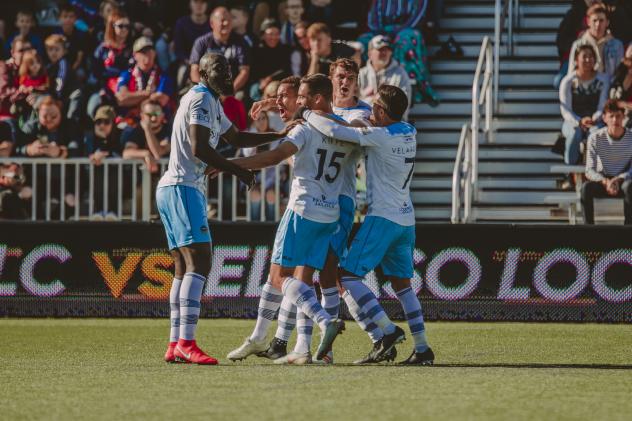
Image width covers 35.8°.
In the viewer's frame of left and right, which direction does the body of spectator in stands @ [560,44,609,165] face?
facing the viewer

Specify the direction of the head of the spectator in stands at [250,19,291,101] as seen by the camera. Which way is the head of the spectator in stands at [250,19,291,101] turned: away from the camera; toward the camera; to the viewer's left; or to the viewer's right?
toward the camera

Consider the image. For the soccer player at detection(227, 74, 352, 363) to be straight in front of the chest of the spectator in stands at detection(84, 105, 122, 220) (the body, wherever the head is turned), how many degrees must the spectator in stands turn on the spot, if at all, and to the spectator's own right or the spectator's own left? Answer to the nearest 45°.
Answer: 0° — they already face them

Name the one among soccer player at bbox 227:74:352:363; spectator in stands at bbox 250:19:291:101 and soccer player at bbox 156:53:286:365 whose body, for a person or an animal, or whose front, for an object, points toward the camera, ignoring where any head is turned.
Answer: the spectator in stands

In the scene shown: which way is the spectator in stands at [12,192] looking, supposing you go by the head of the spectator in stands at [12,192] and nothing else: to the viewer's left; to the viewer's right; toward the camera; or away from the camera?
toward the camera

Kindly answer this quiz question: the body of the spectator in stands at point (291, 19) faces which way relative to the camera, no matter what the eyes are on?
toward the camera

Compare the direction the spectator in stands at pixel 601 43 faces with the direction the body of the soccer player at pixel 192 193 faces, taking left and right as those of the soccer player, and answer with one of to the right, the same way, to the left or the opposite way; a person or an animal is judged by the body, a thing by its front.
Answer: to the right

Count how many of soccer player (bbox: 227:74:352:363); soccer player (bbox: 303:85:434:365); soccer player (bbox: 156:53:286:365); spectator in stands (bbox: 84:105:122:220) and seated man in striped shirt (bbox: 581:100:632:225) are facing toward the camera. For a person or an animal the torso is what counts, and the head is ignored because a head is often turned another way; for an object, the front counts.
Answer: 2

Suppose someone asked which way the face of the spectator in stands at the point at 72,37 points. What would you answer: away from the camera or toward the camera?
toward the camera

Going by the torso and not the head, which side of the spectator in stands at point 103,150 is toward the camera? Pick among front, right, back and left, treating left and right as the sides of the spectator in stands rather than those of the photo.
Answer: front

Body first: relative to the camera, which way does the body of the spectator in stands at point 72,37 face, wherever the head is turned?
toward the camera

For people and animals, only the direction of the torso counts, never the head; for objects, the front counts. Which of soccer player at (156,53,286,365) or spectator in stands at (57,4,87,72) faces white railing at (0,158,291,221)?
the spectator in stands

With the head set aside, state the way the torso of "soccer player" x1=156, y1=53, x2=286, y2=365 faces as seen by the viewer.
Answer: to the viewer's right

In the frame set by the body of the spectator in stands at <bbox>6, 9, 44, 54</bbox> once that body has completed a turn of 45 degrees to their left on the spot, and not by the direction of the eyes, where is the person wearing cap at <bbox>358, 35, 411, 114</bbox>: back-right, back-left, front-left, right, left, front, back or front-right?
front

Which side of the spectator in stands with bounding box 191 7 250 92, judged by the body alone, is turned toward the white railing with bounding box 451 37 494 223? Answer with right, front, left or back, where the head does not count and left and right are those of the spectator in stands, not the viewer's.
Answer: left

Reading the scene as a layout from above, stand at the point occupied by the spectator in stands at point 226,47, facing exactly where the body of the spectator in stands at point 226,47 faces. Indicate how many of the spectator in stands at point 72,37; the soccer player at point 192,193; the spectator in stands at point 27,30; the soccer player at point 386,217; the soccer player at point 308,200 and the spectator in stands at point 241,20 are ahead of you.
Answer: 3

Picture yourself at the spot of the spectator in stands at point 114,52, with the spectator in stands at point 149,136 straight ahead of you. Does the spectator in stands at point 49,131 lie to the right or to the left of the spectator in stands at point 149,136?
right

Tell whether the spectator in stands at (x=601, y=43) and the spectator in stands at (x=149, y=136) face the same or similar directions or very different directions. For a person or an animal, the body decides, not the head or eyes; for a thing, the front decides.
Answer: same or similar directions

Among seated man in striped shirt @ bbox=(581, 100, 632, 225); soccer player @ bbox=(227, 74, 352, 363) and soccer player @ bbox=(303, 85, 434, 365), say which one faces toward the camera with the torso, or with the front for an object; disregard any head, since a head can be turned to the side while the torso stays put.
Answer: the seated man in striped shirt
